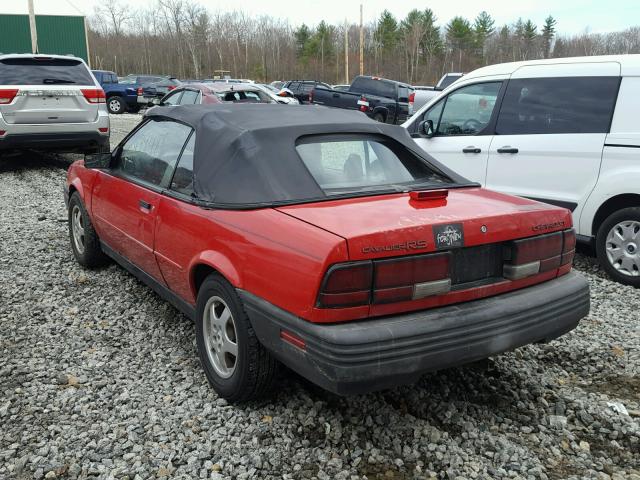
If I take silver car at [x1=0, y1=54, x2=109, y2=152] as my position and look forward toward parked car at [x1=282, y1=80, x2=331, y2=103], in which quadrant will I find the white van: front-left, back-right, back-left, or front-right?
back-right

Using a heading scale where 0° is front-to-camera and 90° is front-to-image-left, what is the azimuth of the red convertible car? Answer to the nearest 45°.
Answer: approximately 135°

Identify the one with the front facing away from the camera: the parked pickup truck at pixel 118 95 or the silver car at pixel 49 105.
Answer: the silver car

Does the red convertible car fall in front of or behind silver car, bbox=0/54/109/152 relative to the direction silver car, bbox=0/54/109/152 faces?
behind

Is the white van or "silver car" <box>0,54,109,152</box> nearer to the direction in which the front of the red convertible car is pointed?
the silver car

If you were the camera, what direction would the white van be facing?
facing away from the viewer and to the left of the viewer

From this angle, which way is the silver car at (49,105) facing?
away from the camera

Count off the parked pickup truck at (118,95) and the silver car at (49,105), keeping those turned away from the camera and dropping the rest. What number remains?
1

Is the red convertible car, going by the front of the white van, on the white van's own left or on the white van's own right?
on the white van's own left

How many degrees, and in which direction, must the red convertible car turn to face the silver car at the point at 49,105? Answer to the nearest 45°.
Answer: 0° — it already faces it

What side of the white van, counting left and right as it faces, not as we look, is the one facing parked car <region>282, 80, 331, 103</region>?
front

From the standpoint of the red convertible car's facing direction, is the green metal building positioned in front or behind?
in front

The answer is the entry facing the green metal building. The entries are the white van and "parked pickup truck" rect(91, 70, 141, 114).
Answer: the white van

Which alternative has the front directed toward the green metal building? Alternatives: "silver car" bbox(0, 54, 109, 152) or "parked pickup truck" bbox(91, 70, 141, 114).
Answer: the silver car
